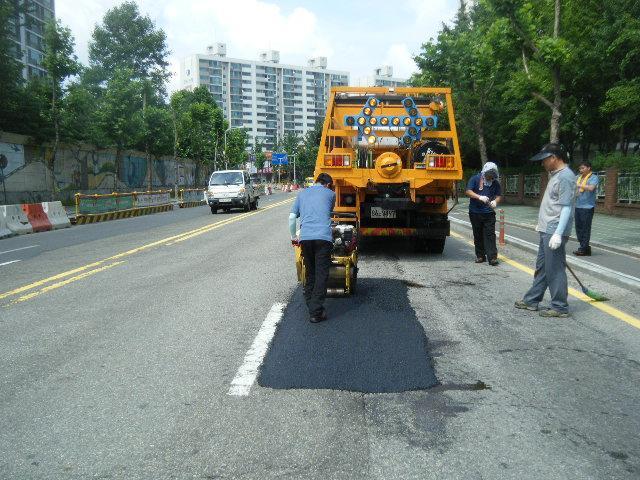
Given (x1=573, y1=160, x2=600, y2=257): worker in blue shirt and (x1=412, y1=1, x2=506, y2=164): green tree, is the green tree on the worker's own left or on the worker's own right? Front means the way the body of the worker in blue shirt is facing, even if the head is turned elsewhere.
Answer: on the worker's own right

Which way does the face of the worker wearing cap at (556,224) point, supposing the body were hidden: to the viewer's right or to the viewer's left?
to the viewer's left

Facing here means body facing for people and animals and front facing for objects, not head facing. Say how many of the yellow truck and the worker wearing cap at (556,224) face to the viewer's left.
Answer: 1

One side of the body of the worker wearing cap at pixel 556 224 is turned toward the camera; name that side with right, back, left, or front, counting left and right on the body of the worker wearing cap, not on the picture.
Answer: left

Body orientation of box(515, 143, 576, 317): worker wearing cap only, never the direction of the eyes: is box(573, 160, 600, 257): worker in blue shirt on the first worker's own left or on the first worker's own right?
on the first worker's own right

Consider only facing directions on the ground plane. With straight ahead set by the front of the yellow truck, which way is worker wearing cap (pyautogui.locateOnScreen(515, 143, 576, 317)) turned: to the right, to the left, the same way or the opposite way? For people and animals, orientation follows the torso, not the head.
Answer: to the left

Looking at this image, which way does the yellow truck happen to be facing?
away from the camera

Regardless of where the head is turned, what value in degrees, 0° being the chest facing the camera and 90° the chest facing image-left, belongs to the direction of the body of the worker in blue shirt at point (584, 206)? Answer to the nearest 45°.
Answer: approximately 45°
